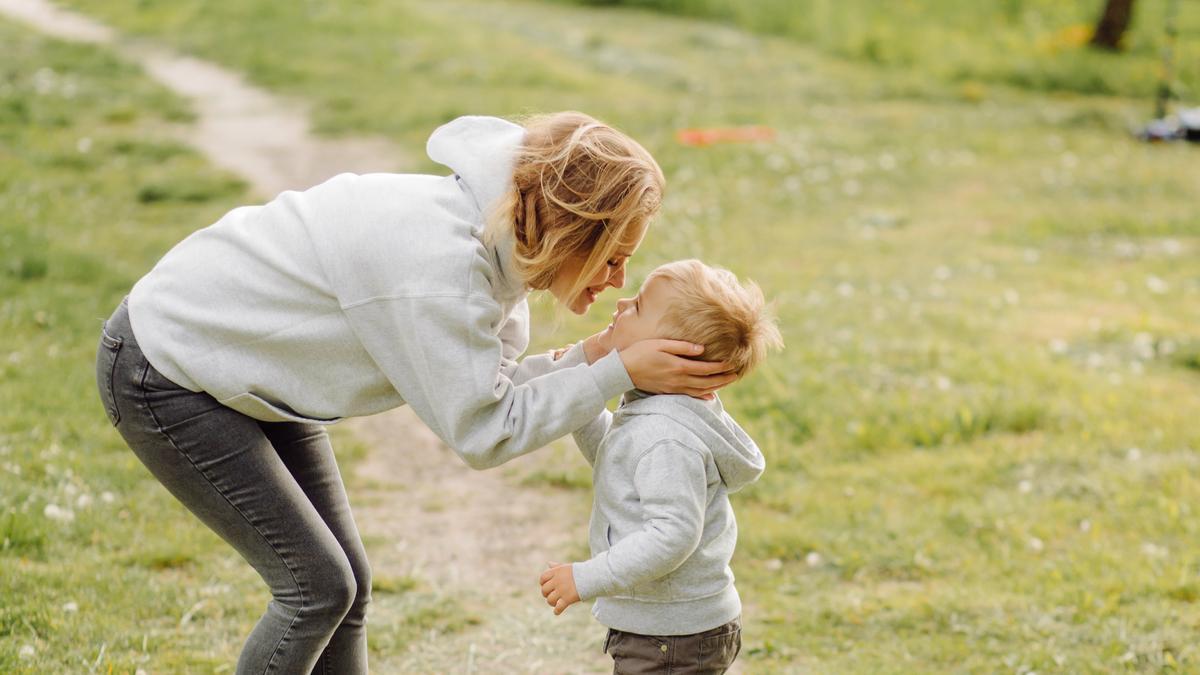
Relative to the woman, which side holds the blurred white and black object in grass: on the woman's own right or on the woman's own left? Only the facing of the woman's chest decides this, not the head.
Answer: on the woman's own left

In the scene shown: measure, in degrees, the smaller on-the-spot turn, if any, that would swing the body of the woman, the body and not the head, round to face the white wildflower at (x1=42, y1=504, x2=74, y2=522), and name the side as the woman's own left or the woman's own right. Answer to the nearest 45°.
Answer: approximately 135° to the woman's own left

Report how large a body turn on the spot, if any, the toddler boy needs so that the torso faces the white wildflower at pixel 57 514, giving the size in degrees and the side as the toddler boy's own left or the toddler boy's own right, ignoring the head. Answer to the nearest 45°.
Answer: approximately 45° to the toddler boy's own right

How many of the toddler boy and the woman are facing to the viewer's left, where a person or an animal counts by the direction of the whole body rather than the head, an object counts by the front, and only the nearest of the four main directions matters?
1

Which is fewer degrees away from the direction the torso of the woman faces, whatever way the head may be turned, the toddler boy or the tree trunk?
the toddler boy

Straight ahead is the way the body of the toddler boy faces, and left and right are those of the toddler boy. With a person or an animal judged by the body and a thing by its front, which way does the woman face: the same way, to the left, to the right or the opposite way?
the opposite way

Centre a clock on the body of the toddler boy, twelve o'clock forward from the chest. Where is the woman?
The woman is roughly at 12 o'clock from the toddler boy.

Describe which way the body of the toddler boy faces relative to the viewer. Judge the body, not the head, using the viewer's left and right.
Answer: facing to the left of the viewer

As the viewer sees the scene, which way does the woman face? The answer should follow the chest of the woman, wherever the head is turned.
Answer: to the viewer's right

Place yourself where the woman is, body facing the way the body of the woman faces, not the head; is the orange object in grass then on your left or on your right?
on your left

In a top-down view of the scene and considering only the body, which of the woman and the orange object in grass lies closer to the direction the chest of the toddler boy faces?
the woman

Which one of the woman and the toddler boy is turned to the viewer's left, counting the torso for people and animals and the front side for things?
the toddler boy
